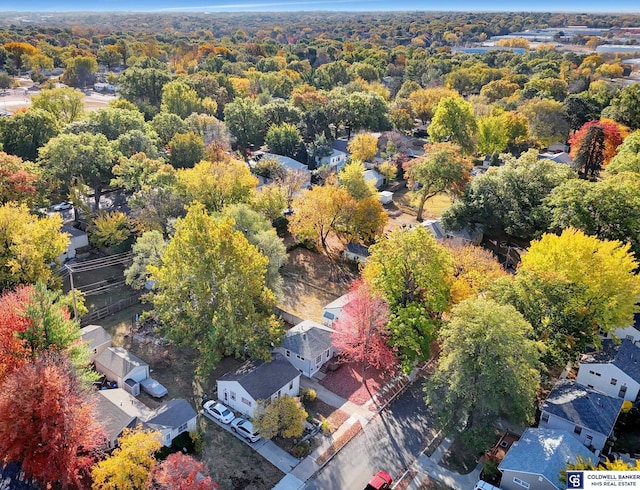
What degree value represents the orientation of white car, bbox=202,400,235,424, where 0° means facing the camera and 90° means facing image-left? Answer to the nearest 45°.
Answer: approximately 135°

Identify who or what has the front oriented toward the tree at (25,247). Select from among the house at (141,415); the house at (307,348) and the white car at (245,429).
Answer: the white car

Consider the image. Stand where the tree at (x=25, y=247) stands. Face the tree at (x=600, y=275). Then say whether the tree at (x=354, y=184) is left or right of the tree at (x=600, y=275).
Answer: left

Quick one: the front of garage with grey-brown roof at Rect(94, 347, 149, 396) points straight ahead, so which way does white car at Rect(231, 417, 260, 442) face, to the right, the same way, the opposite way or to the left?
the opposite way

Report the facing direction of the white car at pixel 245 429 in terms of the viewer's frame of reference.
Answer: facing away from the viewer and to the left of the viewer

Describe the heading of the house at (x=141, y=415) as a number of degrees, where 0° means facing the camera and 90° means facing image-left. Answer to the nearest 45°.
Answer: approximately 315°

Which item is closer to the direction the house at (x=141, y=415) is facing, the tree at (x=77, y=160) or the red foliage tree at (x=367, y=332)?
the red foliage tree

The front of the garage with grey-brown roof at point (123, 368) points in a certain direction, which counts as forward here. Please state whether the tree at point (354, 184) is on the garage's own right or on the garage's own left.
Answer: on the garage's own left

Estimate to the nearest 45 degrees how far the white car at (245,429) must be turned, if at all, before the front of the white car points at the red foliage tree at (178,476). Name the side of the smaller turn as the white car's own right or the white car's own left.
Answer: approximately 90° to the white car's own left

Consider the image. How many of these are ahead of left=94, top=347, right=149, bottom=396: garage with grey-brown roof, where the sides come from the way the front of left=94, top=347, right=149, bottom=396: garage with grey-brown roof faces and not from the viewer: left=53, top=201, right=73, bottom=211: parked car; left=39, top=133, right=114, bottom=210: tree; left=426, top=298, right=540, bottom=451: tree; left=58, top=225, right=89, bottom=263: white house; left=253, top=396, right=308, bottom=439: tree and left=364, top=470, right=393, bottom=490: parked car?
3
